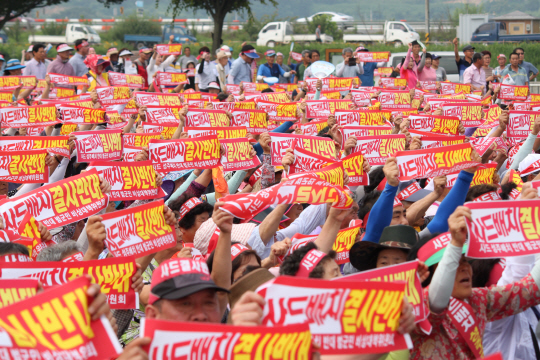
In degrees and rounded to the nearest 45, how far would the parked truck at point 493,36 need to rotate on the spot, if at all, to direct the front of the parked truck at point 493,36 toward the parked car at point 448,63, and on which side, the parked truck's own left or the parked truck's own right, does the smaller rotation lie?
approximately 90° to the parked truck's own left

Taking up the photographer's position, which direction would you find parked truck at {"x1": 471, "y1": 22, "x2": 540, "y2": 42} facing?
facing to the left of the viewer
